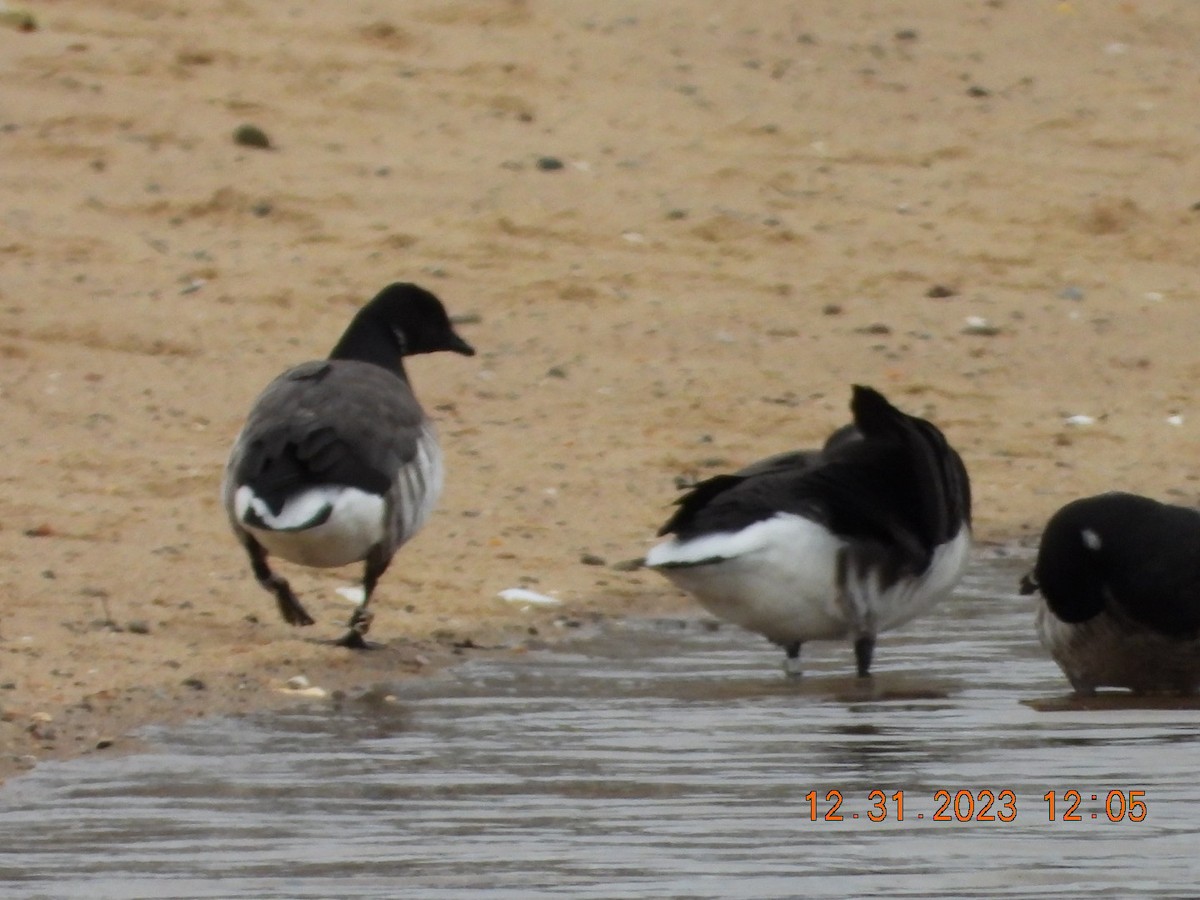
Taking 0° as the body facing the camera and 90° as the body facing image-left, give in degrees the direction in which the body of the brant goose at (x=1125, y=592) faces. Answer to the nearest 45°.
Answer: approximately 90°

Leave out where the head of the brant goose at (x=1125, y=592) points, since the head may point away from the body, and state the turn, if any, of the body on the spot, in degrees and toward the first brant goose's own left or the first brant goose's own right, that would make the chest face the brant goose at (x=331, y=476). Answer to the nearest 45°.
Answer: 0° — it already faces it

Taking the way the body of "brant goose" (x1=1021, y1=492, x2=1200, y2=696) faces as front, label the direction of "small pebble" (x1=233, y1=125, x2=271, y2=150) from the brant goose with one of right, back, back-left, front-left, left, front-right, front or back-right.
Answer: front-right

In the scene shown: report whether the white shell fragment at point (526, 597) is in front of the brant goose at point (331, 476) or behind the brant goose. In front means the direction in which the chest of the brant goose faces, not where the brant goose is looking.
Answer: in front

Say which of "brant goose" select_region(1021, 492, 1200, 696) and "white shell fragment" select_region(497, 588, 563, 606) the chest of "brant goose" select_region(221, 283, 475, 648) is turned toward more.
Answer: the white shell fragment

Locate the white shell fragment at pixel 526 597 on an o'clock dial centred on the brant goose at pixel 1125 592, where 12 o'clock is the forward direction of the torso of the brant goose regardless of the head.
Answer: The white shell fragment is roughly at 1 o'clock from the brant goose.

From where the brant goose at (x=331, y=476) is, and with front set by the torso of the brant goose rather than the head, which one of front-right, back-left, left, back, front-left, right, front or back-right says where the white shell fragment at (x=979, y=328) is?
front

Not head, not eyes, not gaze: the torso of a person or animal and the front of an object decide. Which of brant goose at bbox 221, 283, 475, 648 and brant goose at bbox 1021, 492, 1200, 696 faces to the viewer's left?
brant goose at bbox 1021, 492, 1200, 696

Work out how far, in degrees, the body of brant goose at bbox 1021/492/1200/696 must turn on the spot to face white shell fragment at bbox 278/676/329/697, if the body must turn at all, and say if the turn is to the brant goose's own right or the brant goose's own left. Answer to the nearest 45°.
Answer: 0° — it already faces it

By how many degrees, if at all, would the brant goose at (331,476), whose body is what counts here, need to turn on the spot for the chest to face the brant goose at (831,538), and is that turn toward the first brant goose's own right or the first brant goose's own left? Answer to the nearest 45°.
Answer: approximately 45° to the first brant goose's own right

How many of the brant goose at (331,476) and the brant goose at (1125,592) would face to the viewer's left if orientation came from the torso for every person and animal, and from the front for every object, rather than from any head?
1

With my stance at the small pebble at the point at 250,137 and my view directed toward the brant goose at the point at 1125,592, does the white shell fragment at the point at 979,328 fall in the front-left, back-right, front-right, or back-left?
front-left
